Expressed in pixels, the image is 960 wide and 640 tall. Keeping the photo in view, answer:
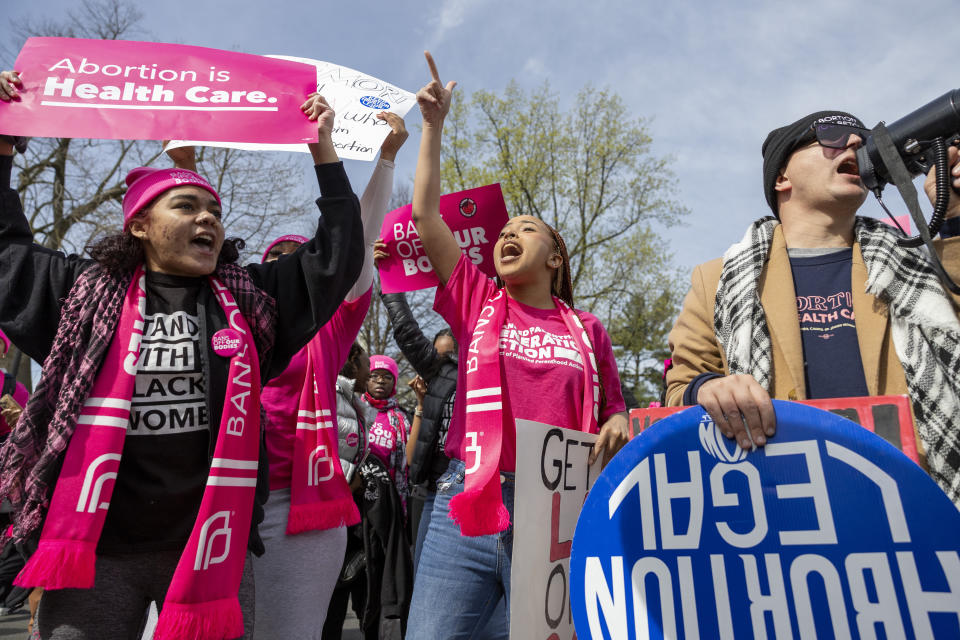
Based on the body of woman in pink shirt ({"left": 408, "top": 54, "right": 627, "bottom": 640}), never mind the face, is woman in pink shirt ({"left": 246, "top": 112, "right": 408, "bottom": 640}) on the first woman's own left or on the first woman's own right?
on the first woman's own right

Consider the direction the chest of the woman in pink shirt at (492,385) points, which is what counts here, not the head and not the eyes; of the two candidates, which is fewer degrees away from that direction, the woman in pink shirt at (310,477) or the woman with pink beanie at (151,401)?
the woman with pink beanie

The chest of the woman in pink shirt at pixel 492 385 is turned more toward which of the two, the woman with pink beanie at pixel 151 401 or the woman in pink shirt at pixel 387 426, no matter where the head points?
the woman with pink beanie

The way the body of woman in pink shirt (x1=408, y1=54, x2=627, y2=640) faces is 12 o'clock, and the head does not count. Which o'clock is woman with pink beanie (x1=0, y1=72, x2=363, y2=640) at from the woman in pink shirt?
The woman with pink beanie is roughly at 2 o'clock from the woman in pink shirt.

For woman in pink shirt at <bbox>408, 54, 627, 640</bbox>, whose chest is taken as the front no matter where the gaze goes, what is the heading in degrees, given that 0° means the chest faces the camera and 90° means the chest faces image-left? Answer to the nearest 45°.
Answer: approximately 0°

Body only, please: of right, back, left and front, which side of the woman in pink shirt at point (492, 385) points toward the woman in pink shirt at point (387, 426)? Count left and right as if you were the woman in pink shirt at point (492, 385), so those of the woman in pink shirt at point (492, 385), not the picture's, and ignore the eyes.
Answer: back
